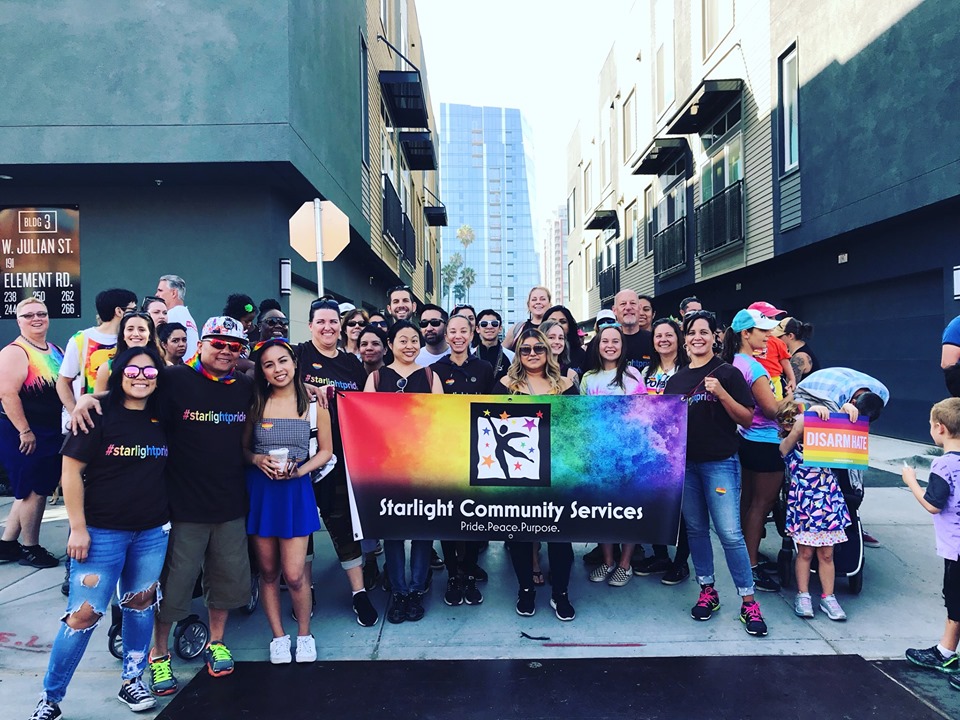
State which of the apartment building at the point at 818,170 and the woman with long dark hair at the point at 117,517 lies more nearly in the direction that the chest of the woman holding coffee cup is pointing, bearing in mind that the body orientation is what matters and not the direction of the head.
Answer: the woman with long dark hair

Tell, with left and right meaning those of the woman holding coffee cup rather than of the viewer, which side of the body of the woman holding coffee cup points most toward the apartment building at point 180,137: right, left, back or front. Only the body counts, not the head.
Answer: back

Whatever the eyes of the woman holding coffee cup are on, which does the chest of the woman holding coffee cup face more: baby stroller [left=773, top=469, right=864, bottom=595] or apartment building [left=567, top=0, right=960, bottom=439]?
the baby stroller

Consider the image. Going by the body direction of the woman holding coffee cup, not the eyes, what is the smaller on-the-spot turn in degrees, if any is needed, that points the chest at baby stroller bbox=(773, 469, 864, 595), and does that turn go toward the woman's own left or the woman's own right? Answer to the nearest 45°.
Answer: approximately 90° to the woman's own left

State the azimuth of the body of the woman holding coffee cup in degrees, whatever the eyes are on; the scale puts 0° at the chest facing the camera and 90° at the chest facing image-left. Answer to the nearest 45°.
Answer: approximately 0°
